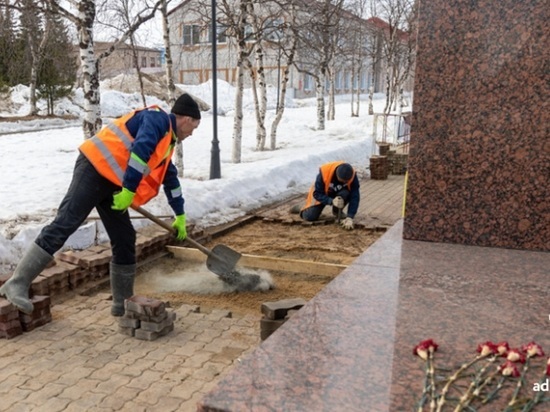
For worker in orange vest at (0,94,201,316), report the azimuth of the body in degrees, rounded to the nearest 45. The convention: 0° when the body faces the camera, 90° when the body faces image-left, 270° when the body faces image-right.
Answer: approximately 270°

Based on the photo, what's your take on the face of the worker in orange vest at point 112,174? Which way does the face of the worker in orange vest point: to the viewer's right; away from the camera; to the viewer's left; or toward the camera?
to the viewer's right

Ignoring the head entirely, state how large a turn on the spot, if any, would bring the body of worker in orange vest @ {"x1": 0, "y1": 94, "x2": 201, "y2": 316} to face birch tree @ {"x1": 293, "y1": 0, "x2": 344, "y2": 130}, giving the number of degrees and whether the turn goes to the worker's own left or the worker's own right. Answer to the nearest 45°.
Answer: approximately 45° to the worker's own left

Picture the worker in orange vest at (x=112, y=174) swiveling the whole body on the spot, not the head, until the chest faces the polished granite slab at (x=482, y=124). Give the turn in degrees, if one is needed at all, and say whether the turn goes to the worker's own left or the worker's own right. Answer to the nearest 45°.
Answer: approximately 45° to the worker's own right

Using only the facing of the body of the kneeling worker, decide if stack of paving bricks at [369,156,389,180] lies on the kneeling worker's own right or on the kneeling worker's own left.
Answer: on the kneeling worker's own left

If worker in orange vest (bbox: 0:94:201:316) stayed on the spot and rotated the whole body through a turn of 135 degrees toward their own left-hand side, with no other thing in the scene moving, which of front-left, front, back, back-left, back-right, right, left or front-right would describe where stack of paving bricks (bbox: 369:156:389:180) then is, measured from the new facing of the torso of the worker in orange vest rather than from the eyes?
right

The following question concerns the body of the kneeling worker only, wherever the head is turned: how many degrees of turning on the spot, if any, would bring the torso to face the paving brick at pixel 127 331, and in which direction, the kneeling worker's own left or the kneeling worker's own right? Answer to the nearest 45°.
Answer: approximately 45° to the kneeling worker's own right

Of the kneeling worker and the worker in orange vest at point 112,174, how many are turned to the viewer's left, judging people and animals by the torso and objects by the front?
0

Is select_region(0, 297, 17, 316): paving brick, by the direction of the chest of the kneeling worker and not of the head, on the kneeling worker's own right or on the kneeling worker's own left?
on the kneeling worker's own right

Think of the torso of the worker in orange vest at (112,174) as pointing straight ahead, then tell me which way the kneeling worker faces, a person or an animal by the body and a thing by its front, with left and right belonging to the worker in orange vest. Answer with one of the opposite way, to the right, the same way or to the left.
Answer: to the right

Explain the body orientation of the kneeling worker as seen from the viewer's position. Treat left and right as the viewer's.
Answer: facing the viewer and to the right of the viewer

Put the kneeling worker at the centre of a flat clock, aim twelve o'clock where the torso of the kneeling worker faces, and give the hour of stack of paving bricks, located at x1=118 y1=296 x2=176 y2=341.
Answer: The stack of paving bricks is roughly at 2 o'clock from the kneeling worker.

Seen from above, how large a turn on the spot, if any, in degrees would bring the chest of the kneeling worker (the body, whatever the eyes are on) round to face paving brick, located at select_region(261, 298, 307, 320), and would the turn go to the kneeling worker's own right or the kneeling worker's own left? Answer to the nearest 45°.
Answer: approximately 45° to the kneeling worker's own right
